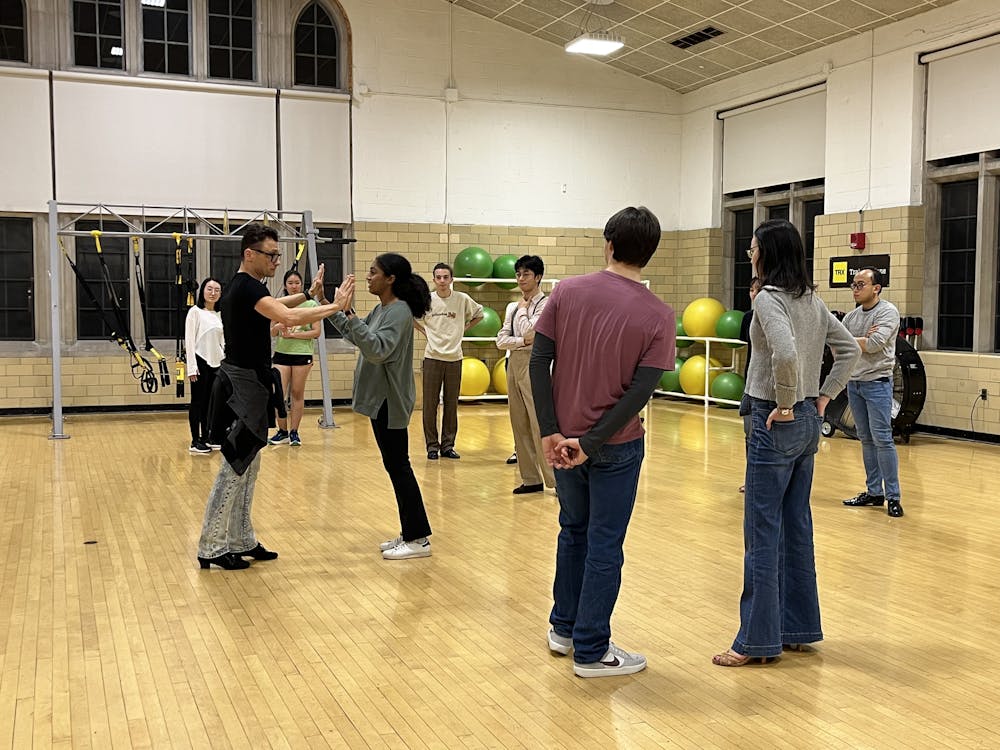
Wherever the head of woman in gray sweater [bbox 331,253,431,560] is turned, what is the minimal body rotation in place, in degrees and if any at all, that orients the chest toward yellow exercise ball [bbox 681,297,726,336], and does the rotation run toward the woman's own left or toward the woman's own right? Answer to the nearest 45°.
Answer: approximately 135° to the woman's own right

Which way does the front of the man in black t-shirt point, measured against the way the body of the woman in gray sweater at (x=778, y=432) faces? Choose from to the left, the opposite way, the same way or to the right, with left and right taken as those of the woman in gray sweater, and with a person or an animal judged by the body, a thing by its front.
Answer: to the right

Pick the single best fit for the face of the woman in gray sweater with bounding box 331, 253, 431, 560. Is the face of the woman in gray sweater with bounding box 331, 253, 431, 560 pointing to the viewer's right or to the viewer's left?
to the viewer's left

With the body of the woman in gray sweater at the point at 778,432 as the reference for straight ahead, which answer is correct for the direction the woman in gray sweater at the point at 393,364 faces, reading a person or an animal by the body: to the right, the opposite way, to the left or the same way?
to the left

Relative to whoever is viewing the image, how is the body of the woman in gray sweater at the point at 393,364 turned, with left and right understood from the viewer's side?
facing to the left of the viewer

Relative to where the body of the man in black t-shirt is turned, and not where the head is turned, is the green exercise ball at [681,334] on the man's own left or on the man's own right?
on the man's own left

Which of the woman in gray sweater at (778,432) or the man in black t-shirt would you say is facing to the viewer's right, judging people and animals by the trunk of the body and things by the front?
the man in black t-shirt

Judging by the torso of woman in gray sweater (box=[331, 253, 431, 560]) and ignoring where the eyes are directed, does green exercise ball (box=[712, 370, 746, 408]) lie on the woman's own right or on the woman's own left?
on the woman's own right

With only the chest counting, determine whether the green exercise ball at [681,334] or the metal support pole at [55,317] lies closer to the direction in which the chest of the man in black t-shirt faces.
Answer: the green exercise ball

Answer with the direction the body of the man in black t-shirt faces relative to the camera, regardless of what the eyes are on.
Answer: to the viewer's right

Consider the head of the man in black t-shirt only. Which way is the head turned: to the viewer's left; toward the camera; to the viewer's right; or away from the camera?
to the viewer's right

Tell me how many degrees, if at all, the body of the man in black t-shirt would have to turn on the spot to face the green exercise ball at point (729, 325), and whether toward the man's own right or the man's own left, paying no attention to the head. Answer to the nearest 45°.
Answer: approximately 45° to the man's own left

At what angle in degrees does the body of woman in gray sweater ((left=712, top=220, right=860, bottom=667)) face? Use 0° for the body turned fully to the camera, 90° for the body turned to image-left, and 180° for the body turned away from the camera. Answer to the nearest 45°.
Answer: approximately 135°

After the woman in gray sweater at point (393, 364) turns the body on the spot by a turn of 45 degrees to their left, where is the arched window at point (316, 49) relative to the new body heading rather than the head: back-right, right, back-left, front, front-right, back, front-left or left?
back-right

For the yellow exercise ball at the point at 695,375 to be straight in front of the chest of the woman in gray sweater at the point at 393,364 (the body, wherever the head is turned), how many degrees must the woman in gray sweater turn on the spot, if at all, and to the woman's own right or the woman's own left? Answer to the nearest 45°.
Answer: approximately 135° to the woman's own right

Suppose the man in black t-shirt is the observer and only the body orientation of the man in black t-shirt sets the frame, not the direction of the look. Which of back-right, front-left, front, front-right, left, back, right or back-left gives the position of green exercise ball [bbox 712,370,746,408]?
front-left

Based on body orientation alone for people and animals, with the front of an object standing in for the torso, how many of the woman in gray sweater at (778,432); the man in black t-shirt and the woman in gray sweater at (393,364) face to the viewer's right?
1
